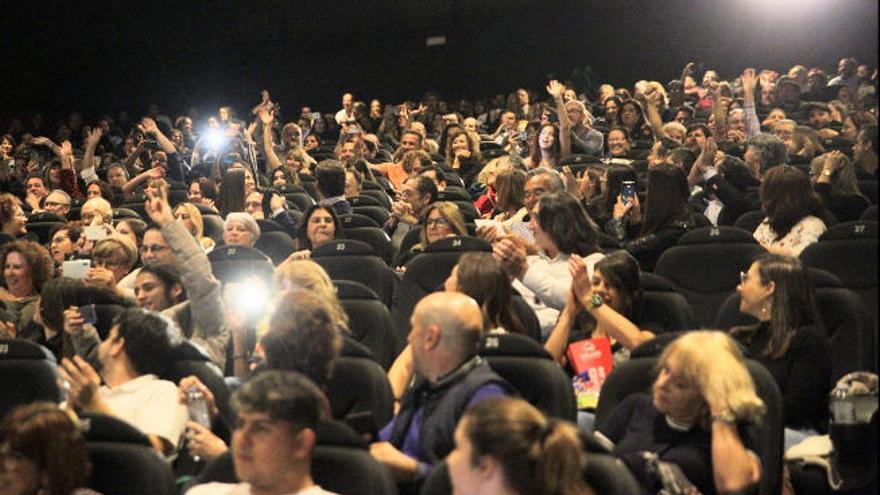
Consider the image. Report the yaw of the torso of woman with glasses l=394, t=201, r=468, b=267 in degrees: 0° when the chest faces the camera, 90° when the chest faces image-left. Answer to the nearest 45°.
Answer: approximately 45°

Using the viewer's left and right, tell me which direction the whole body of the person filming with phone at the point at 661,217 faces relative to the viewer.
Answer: facing away from the viewer and to the left of the viewer

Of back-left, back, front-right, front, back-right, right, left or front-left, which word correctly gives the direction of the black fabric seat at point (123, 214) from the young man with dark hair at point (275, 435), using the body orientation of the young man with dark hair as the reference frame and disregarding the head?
back-right

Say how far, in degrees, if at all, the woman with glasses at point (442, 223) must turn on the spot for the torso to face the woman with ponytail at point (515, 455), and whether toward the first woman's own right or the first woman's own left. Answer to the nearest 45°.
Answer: approximately 45° to the first woman's own left

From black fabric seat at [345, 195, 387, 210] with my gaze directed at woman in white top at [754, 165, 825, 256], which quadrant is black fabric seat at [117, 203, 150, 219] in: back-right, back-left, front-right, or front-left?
back-right

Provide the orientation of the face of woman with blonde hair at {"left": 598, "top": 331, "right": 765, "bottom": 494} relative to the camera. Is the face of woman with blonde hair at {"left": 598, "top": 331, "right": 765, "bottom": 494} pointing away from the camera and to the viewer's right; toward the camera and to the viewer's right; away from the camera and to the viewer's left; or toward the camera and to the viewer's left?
toward the camera and to the viewer's left

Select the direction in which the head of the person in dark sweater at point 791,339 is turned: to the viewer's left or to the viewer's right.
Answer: to the viewer's left

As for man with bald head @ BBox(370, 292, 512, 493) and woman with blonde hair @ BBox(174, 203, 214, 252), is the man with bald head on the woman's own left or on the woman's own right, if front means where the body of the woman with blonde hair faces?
on the woman's own left
